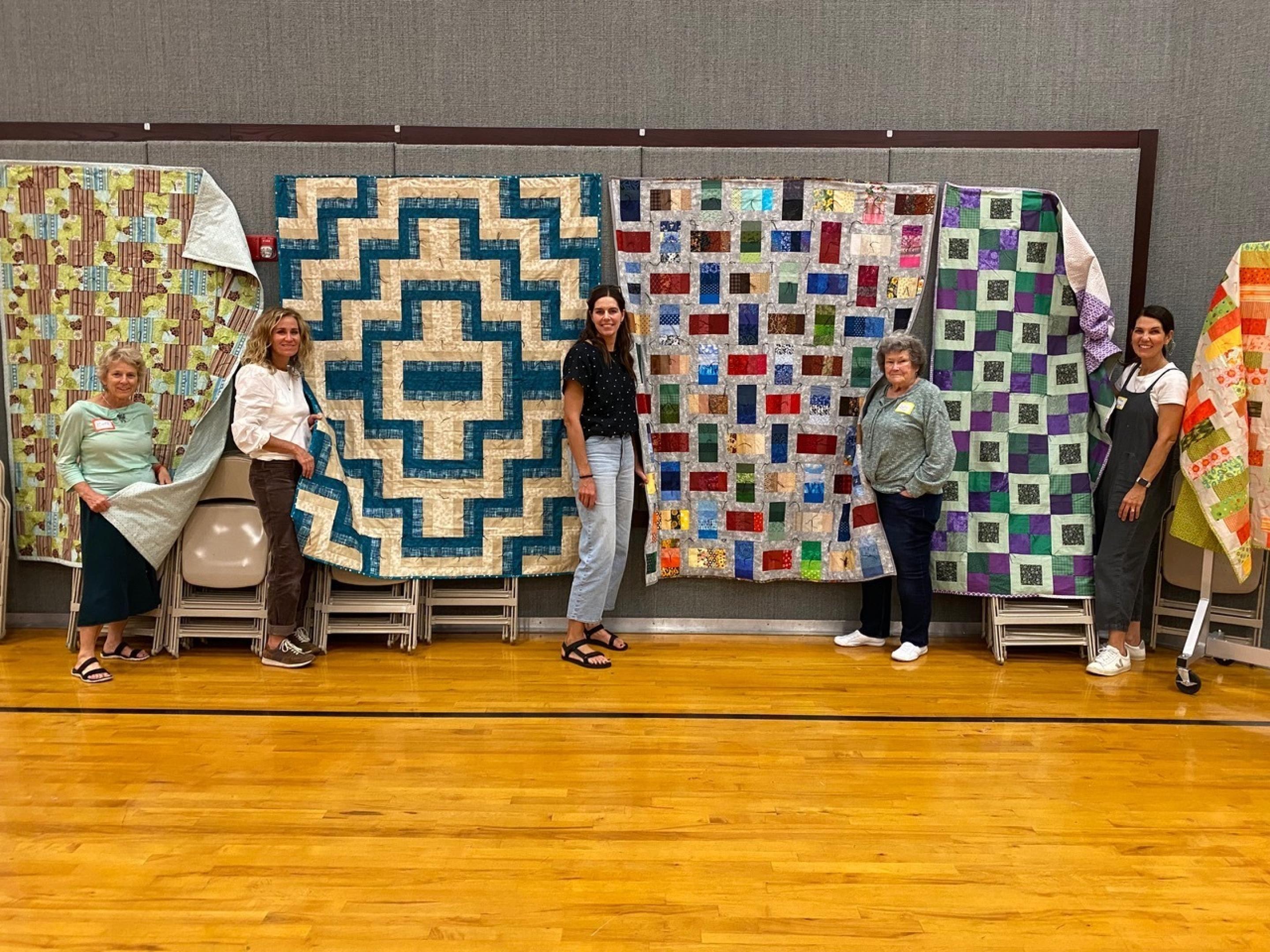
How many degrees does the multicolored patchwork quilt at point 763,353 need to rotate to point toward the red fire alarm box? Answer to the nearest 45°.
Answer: approximately 90° to its right

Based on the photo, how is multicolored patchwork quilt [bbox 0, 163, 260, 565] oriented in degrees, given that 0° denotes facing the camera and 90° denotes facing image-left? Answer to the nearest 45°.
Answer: approximately 0°

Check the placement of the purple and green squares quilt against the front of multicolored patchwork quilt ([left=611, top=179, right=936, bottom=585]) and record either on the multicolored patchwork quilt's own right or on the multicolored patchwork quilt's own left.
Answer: on the multicolored patchwork quilt's own left

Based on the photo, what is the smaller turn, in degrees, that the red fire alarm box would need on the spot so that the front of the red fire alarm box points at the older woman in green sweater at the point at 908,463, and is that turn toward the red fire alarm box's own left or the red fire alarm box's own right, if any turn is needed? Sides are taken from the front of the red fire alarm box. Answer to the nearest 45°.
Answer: approximately 45° to the red fire alarm box's own left
